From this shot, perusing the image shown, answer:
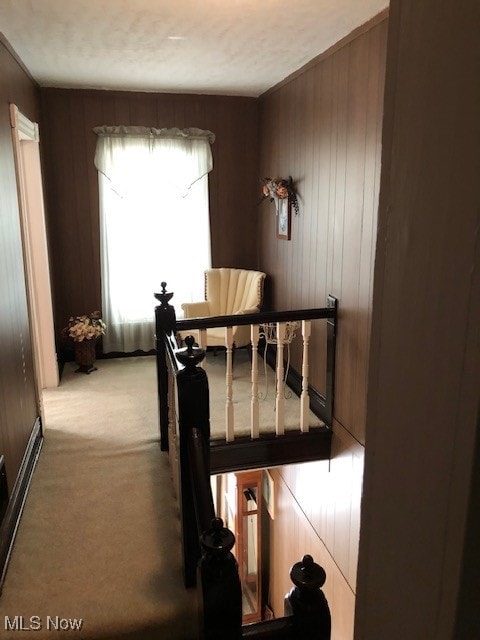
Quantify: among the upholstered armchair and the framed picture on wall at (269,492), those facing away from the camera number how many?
0

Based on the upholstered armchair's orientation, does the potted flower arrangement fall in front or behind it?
in front

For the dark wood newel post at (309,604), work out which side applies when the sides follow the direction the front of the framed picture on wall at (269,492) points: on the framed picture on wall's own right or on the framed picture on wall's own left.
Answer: on the framed picture on wall's own left

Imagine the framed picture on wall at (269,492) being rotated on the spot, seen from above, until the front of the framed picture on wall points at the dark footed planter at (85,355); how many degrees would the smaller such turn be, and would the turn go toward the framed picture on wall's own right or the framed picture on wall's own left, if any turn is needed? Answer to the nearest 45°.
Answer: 0° — it already faces it

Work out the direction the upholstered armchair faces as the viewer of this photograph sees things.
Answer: facing the viewer and to the left of the viewer

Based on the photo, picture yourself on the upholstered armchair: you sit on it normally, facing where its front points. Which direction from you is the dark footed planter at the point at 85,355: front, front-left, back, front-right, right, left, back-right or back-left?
front-right

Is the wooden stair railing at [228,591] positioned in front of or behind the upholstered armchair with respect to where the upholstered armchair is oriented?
in front

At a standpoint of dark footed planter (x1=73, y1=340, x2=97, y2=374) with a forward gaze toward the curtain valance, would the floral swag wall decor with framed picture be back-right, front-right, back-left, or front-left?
front-right

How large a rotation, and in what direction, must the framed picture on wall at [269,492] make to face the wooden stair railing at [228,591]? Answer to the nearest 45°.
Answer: approximately 90° to its left

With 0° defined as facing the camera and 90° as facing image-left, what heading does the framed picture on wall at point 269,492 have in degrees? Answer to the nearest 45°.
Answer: approximately 90°
